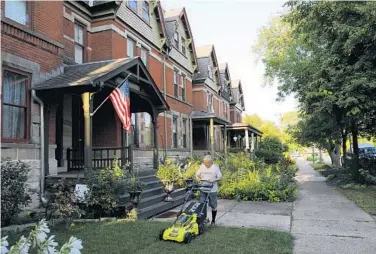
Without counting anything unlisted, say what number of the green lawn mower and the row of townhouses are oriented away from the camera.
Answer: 0

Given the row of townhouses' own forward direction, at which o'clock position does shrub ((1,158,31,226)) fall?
The shrub is roughly at 2 o'clock from the row of townhouses.

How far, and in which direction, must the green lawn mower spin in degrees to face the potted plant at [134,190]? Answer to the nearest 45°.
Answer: approximately 90° to its right

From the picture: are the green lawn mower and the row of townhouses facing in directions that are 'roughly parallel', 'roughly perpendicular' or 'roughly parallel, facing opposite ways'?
roughly perpendicular

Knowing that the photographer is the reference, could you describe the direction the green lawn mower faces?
facing the viewer and to the left of the viewer

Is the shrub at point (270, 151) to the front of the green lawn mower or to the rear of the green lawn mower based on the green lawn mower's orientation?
to the rear

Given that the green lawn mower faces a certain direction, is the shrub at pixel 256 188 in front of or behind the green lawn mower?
behind

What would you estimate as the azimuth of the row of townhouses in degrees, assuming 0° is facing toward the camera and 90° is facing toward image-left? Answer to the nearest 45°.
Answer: approximately 315°

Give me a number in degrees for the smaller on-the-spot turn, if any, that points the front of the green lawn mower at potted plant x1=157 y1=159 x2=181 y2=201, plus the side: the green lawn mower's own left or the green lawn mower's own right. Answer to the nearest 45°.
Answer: approximately 135° to the green lawn mower's own right

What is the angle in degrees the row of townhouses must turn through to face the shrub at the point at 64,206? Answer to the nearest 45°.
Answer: approximately 45° to its right

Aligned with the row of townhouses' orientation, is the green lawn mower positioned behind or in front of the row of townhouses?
in front

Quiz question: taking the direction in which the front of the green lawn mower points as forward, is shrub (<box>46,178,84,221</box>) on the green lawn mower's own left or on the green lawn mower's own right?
on the green lawn mower's own right

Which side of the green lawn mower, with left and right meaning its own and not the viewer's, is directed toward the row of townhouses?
right

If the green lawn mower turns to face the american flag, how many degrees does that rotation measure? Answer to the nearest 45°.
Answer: approximately 90° to its right
